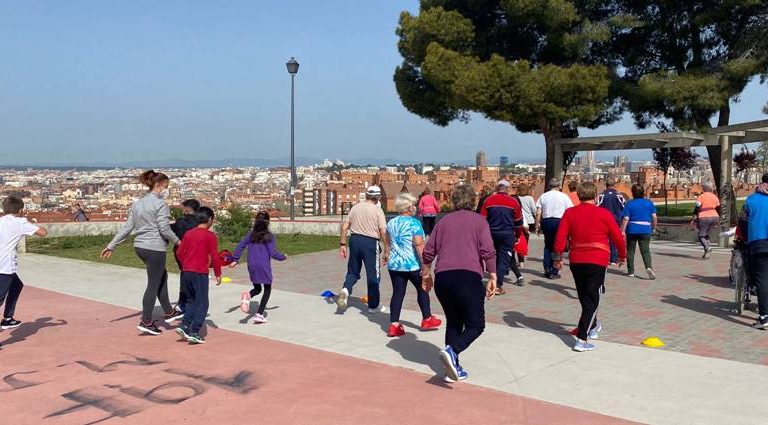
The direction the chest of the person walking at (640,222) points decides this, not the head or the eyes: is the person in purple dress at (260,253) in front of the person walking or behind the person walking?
behind

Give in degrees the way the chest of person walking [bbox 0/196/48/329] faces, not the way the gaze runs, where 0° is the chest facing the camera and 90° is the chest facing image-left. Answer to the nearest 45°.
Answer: approximately 225°

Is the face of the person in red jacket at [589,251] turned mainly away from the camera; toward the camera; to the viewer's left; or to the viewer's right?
away from the camera

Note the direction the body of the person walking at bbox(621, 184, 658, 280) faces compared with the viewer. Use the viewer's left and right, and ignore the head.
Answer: facing away from the viewer

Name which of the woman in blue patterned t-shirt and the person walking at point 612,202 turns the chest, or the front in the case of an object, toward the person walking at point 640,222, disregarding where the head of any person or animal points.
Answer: the woman in blue patterned t-shirt

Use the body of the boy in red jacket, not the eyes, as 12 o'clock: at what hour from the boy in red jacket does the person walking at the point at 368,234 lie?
The person walking is roughly at 1 o'clock from the boy in red jacket.

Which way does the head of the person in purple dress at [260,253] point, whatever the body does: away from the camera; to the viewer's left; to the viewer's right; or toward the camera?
away from the camera

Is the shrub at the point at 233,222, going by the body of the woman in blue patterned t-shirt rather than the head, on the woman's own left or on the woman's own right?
on the woman's own left

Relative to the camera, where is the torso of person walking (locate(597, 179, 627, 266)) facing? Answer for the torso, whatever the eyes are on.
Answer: away from the camera

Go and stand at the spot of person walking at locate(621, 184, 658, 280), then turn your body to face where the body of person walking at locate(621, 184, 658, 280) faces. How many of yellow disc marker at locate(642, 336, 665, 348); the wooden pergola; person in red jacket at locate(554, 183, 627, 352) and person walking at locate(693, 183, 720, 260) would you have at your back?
2

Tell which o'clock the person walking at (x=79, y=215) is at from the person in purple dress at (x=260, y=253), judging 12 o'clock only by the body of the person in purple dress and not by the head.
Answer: The person walking is roughly at 10 o'clock from the person in purple dress.

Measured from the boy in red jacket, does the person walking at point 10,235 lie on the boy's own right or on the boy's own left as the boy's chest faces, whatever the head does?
on the boy's own left

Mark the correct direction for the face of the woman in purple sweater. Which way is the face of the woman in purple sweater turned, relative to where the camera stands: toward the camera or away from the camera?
away from the camera

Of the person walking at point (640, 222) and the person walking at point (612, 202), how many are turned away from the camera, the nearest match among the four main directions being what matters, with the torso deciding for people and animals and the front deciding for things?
2

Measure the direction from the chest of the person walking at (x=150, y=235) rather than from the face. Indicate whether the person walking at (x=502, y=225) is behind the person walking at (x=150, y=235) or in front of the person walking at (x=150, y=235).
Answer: in front

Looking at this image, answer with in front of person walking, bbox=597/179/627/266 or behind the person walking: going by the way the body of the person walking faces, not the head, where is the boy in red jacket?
behind

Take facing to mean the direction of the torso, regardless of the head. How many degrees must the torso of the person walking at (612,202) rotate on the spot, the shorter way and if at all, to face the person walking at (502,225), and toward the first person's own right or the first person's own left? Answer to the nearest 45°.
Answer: approximately 135° to the first person's own left
